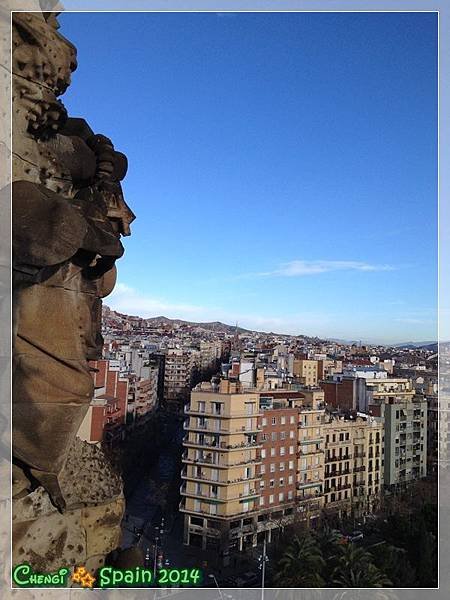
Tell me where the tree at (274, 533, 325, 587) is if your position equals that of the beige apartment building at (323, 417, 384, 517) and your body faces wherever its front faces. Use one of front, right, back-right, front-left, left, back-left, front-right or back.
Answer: front-right

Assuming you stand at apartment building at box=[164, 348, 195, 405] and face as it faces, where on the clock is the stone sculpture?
The stone sculpture is roughly at 12 o'clock from the apartment building.

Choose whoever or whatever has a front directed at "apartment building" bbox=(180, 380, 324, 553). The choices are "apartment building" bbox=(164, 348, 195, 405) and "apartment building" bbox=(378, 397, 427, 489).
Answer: "apartment building" bbox=(164, 348, 195, 405)

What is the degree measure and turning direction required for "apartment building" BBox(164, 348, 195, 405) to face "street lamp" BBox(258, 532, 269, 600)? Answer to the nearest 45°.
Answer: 0° — it already faces it
